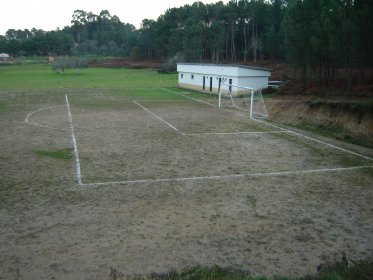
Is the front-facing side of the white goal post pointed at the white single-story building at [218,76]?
no

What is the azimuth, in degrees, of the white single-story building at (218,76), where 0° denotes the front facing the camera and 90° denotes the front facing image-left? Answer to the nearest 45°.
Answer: approximately 45°

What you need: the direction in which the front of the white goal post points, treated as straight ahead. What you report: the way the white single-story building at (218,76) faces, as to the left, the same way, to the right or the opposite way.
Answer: the same way

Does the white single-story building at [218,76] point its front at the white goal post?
no

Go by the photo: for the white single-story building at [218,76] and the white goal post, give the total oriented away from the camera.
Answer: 0

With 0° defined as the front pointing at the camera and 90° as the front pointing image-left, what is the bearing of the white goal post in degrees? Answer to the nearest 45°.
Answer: approximately 45°
